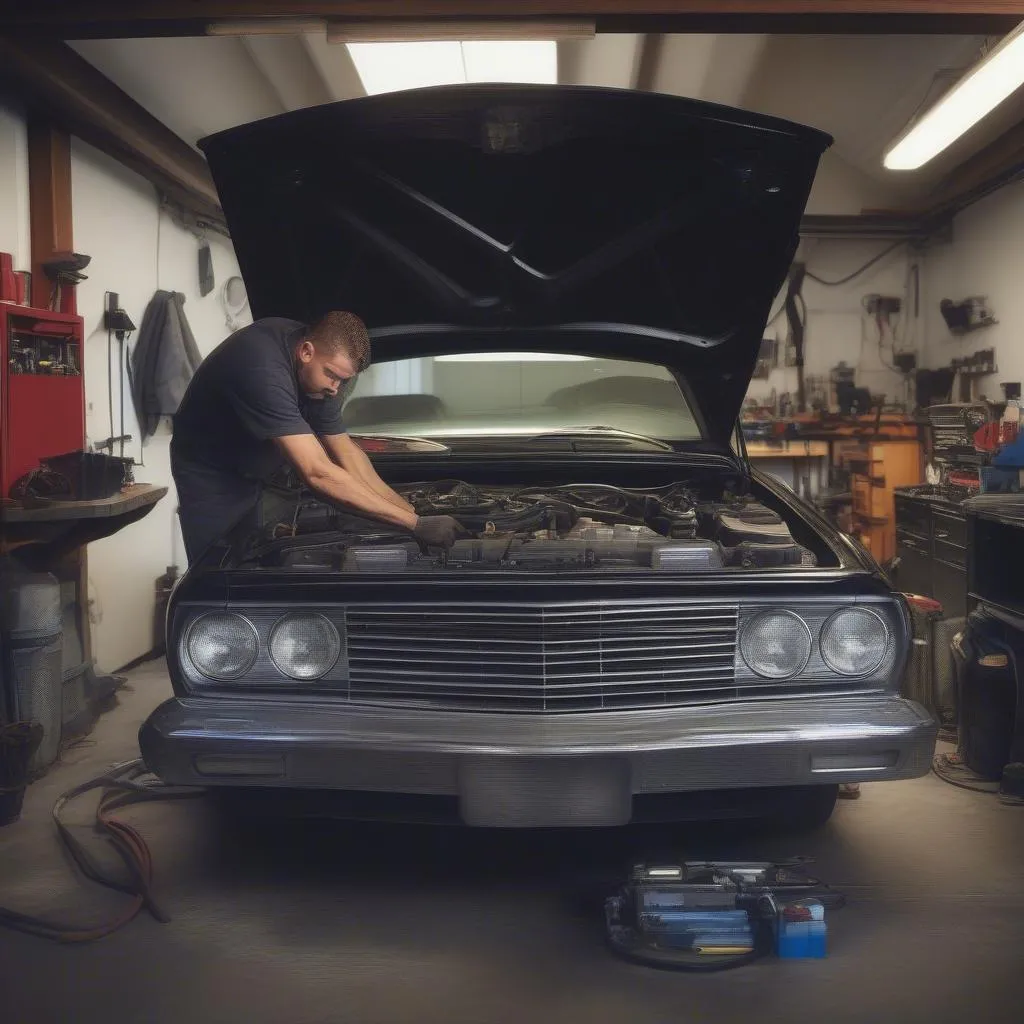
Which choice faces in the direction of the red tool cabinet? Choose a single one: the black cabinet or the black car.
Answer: the black cabinet

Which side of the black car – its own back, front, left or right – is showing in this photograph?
front

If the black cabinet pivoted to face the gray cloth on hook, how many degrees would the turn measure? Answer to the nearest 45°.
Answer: approximately 45° to its right

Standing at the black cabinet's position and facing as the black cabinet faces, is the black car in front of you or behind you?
in front

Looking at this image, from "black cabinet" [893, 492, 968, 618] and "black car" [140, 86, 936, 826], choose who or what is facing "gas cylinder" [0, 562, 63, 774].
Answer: the black cabinet

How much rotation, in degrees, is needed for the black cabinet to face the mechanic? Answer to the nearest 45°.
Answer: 0° — it already faces them

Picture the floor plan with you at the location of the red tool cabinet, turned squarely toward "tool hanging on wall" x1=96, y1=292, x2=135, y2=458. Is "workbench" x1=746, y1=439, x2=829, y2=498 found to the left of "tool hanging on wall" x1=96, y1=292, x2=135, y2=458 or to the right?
right

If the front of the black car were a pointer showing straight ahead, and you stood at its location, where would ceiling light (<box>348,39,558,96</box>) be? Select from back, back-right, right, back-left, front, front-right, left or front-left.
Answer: back

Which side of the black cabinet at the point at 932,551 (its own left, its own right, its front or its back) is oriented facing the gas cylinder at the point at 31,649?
front

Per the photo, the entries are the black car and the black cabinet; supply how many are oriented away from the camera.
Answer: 0

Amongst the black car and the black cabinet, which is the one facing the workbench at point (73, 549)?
the black cabinet

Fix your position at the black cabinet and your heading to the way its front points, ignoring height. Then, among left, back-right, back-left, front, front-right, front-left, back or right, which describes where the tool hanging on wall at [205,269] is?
front-right

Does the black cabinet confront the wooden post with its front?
yes

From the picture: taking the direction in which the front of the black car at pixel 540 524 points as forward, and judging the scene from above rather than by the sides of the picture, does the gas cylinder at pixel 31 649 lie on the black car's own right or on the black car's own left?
on the black car's own right
